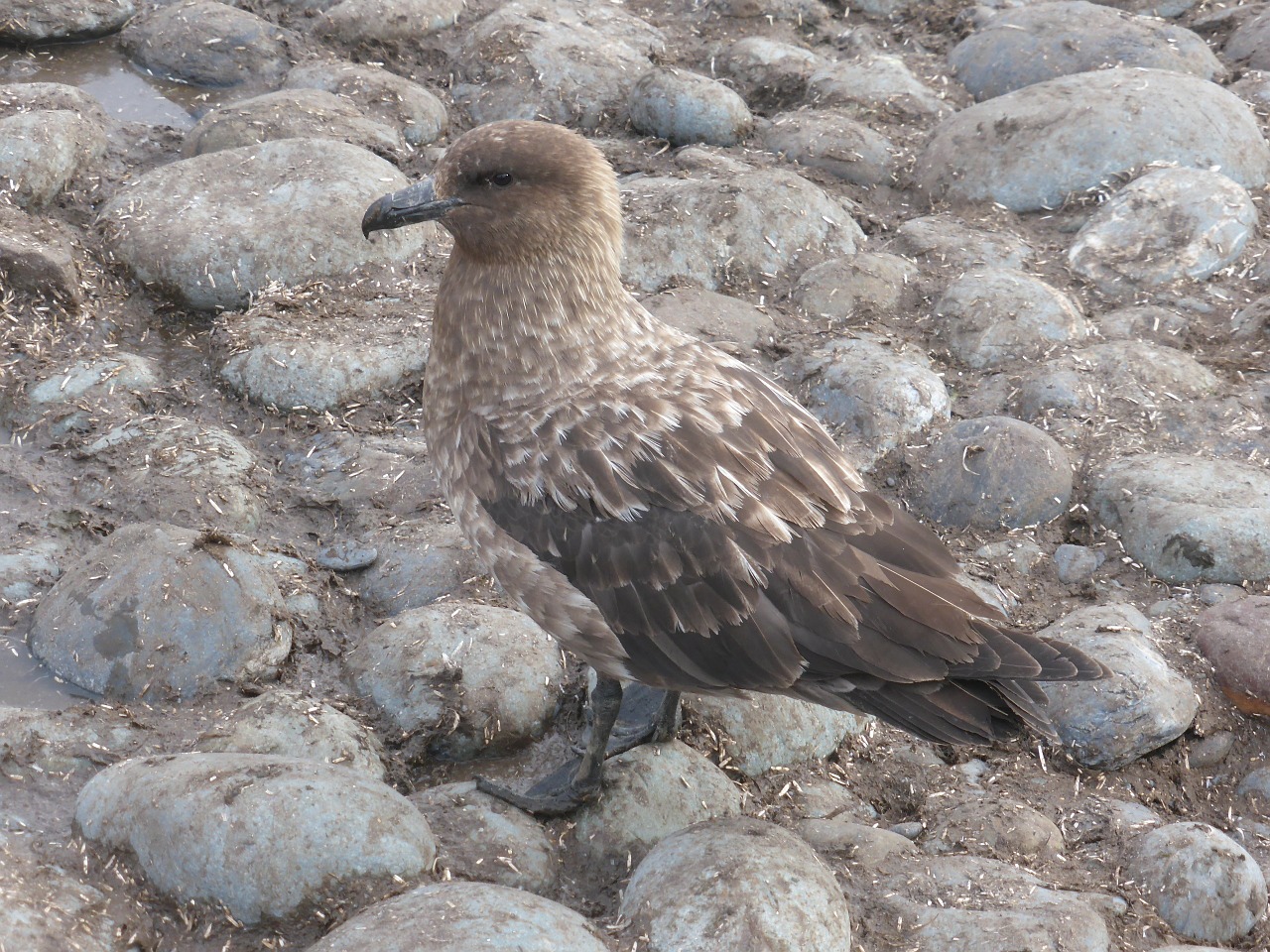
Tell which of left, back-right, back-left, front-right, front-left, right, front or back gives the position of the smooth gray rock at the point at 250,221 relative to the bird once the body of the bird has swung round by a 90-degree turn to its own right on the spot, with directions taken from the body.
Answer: front-left

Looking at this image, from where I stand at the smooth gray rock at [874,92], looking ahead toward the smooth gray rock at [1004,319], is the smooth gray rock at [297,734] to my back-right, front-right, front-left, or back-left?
front-right

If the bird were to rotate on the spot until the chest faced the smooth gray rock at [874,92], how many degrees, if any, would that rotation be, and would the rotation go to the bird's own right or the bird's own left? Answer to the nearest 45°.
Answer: approximately 90° to the bird's own right

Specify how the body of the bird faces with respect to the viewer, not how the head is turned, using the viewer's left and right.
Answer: facing to the left of the viewer

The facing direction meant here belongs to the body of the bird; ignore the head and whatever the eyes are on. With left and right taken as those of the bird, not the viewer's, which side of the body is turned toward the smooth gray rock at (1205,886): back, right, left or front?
back

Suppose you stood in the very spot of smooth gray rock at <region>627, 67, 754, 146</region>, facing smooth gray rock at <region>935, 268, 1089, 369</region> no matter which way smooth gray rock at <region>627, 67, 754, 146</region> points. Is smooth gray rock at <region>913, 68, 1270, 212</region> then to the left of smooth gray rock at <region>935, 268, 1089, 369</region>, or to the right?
left

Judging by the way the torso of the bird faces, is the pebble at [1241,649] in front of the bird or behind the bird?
behind

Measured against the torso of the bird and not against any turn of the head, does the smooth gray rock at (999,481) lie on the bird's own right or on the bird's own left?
on the bird's own right

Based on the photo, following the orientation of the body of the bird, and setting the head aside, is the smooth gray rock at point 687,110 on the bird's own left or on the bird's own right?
on the bird's own right

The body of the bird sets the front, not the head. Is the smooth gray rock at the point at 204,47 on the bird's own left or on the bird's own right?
on the bird's own right

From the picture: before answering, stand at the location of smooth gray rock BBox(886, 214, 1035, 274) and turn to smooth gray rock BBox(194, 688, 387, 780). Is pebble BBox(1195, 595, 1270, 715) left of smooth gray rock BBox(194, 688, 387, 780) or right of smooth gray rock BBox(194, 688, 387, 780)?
left

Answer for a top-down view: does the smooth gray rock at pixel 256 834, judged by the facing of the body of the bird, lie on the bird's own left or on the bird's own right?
on the bird's own left

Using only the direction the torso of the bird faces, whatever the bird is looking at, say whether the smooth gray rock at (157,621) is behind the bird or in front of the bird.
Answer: in front
